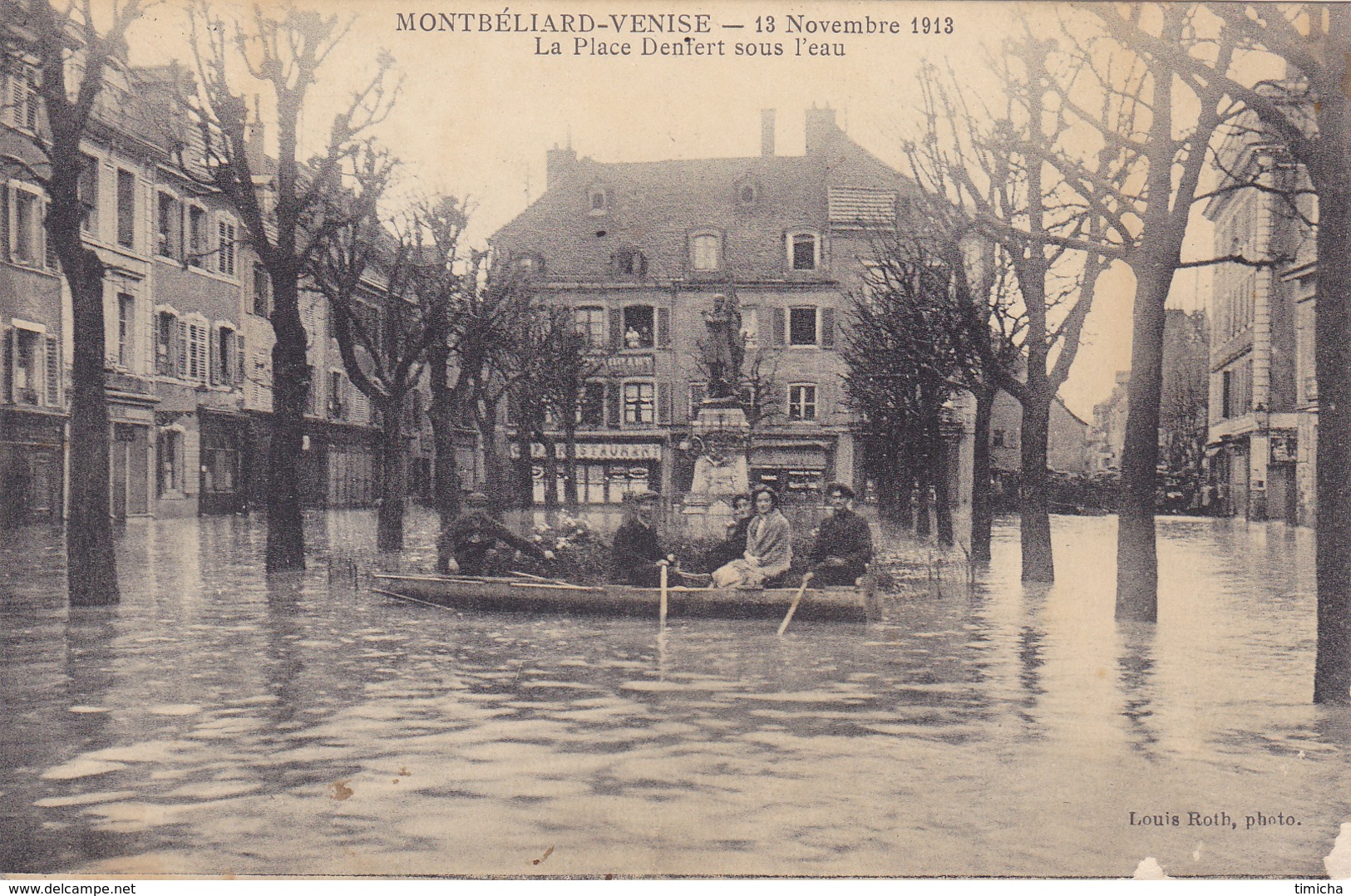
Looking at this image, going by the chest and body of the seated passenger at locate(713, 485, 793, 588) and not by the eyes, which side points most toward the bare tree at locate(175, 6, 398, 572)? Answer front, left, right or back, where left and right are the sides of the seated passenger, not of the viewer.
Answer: right

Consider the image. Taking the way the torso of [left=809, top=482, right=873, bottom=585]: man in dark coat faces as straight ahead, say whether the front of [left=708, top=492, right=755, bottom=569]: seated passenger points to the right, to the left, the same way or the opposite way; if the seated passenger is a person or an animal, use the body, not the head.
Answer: the same way

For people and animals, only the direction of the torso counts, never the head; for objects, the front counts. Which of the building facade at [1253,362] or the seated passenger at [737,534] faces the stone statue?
the building facade

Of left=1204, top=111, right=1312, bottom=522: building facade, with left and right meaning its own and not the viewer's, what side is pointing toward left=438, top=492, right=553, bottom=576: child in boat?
front

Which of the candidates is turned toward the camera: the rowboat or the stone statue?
the stone statue

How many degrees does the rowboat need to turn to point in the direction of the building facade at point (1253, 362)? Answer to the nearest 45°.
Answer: approximately 135° to its right

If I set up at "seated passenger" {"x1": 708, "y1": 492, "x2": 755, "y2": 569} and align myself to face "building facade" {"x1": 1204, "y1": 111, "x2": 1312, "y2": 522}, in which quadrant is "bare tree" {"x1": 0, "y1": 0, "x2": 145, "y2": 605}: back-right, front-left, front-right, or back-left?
back-left

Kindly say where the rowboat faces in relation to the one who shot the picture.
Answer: facing to the left of the viewer

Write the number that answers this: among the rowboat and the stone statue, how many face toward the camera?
1

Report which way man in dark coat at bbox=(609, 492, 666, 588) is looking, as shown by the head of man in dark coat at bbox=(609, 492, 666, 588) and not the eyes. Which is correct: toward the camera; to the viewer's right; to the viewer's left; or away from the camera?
toward the camera

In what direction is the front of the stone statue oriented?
toward the camera

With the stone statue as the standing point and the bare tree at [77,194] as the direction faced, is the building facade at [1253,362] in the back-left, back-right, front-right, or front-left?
back-left

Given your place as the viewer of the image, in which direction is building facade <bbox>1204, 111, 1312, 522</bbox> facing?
facing the viewer and to the left of the viewer

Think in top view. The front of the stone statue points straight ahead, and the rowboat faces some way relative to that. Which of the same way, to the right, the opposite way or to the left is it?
to the right

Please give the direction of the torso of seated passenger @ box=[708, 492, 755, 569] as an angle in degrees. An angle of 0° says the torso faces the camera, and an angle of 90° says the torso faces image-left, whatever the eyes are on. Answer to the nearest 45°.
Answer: approximately 45°

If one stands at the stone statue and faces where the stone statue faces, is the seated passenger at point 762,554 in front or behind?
in front
